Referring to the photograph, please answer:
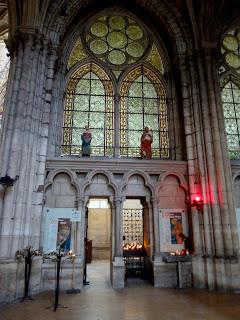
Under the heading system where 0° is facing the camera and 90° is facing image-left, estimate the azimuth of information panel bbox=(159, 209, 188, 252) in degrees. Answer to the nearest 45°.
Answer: approximately 0°

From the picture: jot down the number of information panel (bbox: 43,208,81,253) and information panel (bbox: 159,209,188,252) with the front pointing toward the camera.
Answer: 2

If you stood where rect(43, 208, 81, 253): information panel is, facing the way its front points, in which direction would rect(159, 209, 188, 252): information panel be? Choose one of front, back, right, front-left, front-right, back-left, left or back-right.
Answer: left

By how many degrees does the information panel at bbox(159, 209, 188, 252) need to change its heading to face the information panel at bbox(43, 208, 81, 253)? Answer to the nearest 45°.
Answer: approximately 90° to its right

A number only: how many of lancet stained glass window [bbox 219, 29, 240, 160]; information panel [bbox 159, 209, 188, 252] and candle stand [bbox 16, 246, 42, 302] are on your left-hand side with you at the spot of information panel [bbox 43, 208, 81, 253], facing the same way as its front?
2

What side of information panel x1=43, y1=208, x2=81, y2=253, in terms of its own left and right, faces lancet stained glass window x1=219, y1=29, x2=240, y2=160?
left

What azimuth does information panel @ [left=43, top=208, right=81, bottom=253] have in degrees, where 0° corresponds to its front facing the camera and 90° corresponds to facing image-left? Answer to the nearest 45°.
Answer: approximately 0°
